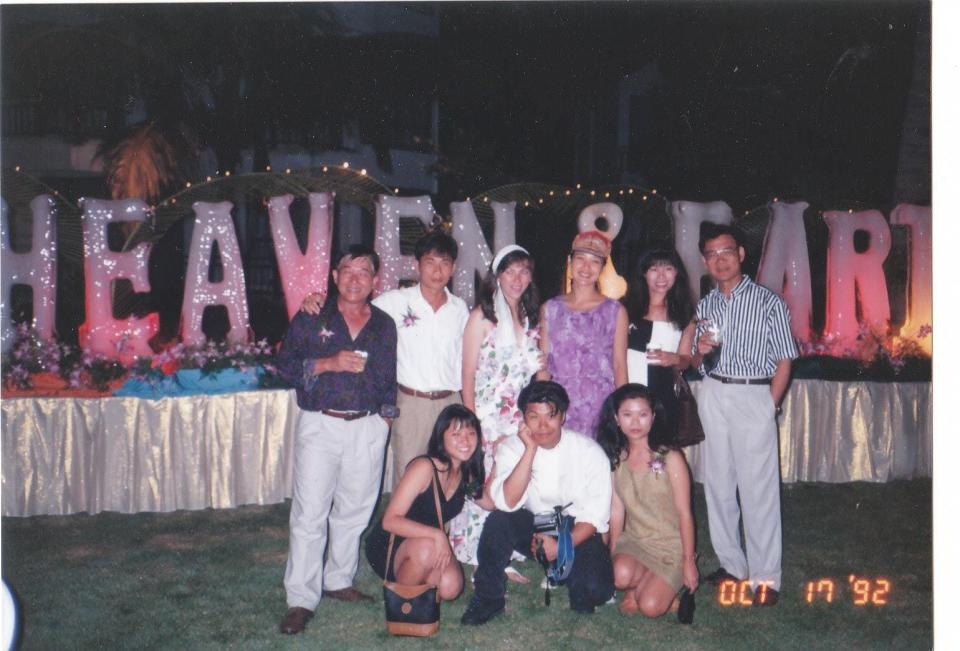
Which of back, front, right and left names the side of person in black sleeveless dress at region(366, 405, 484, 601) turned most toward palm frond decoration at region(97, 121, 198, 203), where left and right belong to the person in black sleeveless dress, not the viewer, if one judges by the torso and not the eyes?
back

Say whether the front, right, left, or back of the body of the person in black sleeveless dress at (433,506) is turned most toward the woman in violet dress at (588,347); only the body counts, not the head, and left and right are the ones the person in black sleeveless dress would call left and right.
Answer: left

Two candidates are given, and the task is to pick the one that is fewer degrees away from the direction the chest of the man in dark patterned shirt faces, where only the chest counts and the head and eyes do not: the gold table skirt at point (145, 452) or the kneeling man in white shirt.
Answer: the kneeling man in white shirt

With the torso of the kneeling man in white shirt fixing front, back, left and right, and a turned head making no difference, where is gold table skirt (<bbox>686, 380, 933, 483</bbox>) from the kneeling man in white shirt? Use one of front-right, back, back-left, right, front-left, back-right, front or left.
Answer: back-left

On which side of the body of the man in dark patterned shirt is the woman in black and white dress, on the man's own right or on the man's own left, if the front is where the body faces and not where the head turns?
on the man's own left

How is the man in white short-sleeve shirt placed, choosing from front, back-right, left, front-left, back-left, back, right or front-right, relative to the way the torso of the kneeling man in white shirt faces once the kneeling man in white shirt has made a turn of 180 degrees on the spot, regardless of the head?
front-left

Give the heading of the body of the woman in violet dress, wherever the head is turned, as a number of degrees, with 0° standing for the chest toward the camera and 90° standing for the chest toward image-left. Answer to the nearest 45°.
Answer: approximately 0°

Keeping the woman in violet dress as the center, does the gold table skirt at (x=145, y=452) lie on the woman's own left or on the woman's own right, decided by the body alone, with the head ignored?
on the woman's own right

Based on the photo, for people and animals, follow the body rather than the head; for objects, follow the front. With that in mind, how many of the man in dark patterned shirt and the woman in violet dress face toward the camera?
2
